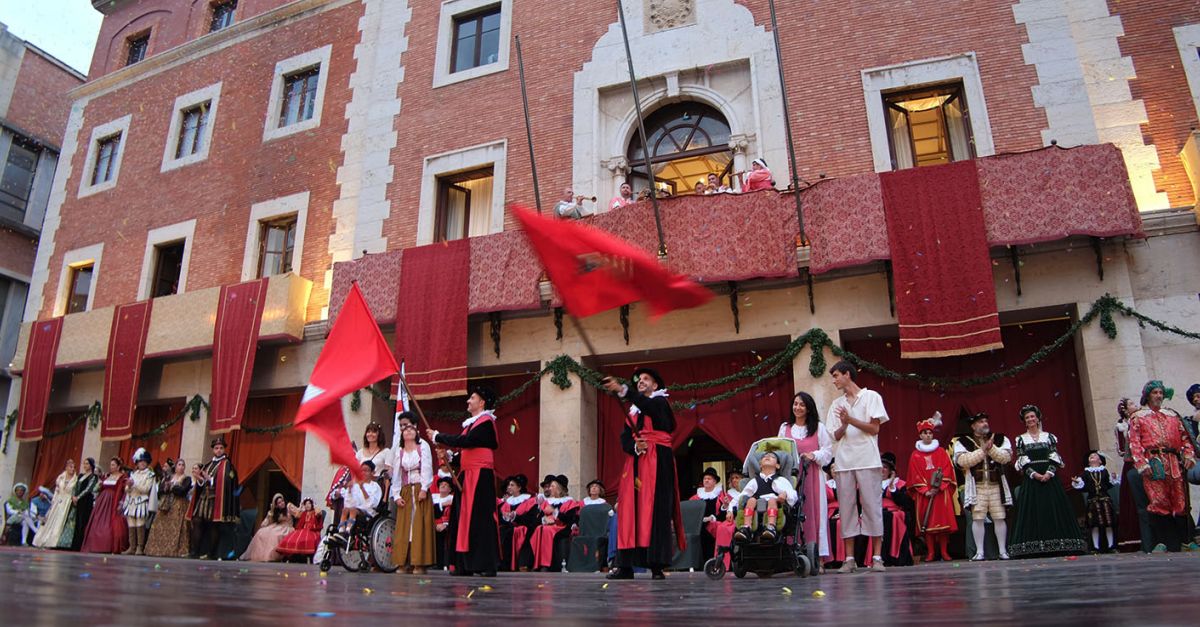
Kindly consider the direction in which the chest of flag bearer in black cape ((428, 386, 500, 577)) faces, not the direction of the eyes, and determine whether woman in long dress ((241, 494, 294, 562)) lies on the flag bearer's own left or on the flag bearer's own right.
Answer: on the flag bearer's own right

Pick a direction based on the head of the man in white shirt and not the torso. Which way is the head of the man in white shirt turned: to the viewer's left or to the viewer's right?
to the viewer's left

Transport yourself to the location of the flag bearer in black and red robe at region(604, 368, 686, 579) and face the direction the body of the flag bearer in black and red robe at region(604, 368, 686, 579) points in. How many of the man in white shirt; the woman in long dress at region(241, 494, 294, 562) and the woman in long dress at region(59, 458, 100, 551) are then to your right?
2

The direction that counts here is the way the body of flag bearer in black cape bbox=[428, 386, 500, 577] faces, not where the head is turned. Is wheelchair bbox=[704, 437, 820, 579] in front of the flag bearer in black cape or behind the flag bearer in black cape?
behind

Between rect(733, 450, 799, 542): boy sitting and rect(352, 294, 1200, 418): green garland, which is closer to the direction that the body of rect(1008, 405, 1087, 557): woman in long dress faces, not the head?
the boy sitting

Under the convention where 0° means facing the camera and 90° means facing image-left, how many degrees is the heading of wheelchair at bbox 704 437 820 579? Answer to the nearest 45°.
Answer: approximately 45°

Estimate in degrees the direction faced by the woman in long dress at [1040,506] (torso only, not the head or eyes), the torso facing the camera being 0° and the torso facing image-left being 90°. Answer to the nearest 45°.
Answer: approximately 0°

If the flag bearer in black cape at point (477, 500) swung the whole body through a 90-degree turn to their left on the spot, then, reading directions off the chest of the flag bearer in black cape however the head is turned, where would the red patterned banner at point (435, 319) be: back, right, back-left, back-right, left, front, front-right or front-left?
back

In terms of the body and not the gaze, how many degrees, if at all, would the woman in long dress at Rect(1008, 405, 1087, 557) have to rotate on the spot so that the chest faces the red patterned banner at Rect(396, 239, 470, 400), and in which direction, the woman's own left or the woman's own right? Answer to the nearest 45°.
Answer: approximately 90° to the woman's own right

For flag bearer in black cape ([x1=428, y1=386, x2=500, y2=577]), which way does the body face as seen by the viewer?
to the viewer's left

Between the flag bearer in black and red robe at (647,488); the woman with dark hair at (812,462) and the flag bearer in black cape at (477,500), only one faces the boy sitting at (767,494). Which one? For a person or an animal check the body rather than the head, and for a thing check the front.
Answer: the woman with dark hair

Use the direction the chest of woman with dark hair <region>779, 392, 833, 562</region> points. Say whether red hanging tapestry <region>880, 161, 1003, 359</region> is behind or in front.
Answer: behind
